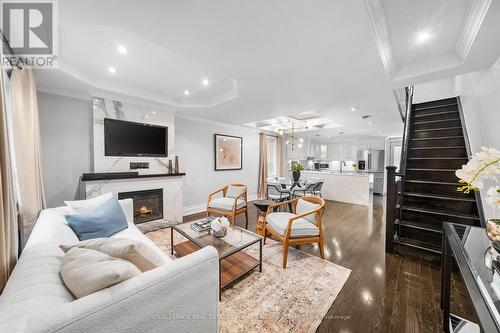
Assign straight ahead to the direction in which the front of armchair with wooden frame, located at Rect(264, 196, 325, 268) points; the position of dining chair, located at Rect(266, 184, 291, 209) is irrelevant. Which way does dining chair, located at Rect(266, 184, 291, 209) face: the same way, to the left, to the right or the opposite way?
the opposite way

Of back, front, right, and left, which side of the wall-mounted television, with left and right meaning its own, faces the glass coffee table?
front

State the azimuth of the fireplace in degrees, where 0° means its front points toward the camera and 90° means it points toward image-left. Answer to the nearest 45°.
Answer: approximately 315°

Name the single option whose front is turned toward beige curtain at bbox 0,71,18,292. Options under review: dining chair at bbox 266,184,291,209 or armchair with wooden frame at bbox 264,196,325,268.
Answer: the armchair with wooden frame

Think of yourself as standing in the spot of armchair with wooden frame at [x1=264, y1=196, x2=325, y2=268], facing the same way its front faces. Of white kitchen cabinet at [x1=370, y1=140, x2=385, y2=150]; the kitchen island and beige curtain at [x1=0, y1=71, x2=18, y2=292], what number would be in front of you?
1

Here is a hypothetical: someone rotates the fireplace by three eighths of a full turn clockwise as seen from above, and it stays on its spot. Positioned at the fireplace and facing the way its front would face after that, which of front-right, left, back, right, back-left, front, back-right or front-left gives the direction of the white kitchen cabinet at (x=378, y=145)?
back

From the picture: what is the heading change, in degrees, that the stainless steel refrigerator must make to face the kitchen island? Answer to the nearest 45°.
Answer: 0° — it already faces it

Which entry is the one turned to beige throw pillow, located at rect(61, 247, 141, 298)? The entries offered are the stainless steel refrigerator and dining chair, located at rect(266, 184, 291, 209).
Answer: the stainless steel refrigerator

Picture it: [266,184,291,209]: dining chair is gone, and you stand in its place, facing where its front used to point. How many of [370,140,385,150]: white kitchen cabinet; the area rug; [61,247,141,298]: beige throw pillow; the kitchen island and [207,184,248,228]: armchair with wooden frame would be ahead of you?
2

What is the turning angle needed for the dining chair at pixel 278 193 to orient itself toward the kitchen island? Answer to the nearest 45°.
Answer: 0° — it already faces it

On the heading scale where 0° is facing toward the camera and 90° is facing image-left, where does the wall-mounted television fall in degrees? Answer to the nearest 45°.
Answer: approximately 315°

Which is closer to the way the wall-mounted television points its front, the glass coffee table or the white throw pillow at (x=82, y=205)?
the glass coffee table

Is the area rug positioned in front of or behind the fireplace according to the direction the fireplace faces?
in front

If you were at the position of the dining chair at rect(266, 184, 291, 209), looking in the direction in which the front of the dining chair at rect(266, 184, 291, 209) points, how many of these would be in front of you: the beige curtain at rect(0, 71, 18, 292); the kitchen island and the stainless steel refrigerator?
2
